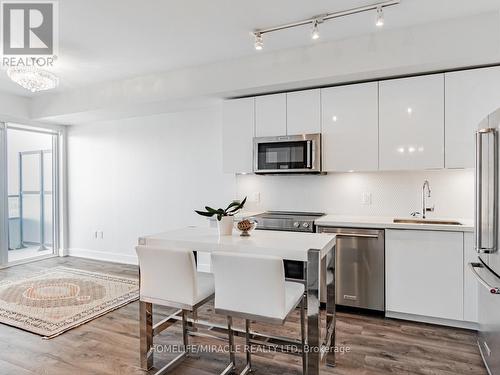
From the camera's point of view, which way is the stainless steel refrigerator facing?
to the viewer's left

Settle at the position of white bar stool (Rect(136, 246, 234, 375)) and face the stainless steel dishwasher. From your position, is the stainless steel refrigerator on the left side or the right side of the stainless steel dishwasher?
right

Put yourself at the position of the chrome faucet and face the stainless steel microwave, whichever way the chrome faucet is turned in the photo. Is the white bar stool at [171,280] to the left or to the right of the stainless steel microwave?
left

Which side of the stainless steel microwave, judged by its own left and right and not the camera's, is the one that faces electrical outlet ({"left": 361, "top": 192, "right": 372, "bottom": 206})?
left

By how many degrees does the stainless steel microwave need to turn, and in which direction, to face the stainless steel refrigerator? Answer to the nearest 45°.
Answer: approximately 45° to its left

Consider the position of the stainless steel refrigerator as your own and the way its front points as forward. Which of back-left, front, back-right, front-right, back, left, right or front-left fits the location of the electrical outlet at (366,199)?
front-right

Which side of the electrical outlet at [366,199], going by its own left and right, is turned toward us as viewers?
front

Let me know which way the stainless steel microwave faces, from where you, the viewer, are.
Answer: facing the viewer

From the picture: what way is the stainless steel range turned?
toward the camera

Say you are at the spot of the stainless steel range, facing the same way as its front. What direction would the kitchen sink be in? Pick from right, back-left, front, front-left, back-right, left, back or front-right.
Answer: left

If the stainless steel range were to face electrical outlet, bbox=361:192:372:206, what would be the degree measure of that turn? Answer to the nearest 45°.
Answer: approximately 135° to its left

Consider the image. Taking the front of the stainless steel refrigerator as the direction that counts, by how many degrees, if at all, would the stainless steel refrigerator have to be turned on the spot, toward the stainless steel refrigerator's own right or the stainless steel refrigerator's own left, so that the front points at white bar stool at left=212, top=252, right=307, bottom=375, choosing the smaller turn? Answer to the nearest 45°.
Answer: approximately 45° to the stainless steel refrigerator's own left
